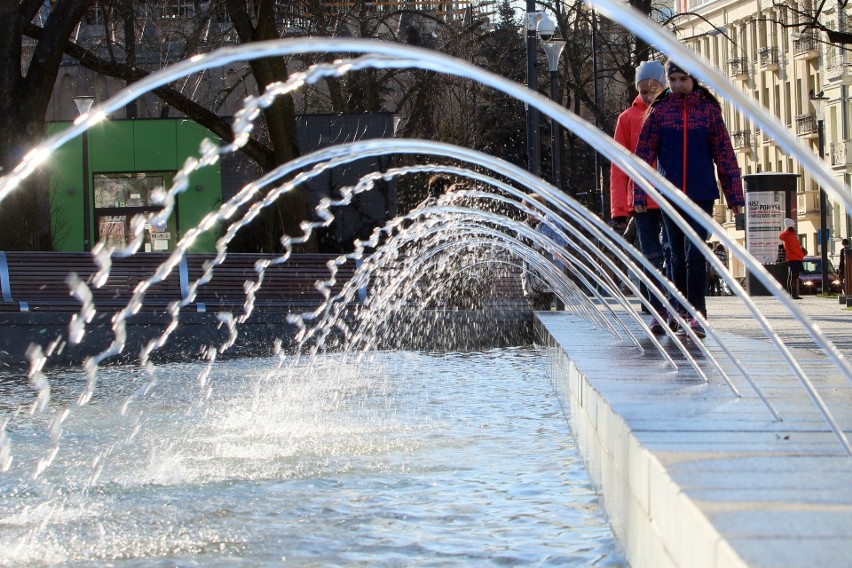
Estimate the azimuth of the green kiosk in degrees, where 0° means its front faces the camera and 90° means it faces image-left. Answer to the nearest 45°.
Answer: approximately 0°

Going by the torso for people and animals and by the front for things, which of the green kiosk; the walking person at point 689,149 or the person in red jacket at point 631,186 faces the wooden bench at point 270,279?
the green kiosk

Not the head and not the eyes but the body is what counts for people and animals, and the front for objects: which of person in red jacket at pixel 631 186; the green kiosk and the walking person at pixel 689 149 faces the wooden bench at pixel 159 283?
the green kiosk

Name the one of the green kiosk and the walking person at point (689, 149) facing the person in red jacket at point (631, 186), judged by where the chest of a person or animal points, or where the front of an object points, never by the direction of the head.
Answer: the green kiosk

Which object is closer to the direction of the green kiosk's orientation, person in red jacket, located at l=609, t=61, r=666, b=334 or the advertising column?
the person in red jacket

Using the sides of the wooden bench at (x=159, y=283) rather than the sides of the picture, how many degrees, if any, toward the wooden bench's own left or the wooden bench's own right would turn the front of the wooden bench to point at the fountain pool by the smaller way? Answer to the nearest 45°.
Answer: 0° — it already faces it

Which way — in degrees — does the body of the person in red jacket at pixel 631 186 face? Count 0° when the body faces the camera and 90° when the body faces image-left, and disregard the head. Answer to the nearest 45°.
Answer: approximately 0°
